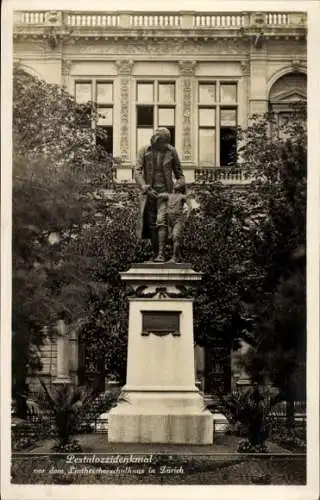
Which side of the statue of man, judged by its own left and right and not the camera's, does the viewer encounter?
front

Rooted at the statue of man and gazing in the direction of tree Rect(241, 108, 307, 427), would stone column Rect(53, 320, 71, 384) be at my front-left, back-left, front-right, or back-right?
back-left

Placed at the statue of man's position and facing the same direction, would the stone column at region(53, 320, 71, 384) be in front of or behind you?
behind

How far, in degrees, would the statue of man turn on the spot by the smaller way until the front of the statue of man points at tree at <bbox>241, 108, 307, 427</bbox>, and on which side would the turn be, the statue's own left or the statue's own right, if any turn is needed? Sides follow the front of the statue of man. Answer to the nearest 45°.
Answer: approximately 90° to the statue's own left

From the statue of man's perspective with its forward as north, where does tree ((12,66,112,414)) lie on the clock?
The tree is roughly at 4 o'clock from the statue of man.
